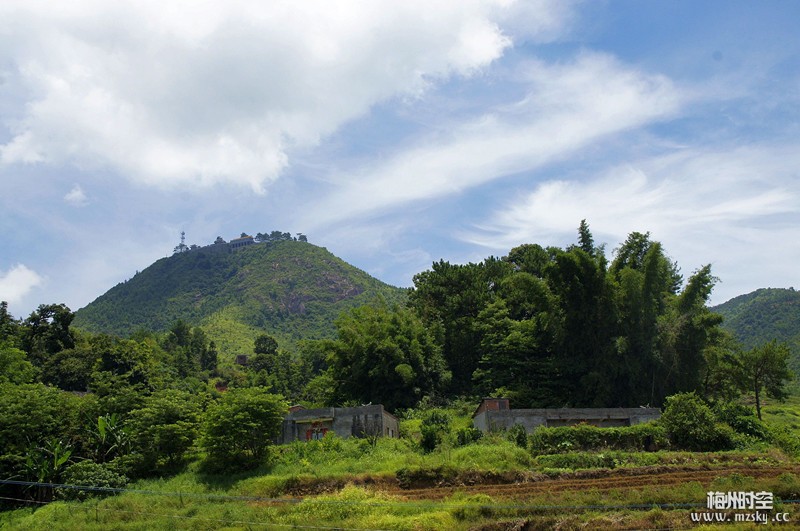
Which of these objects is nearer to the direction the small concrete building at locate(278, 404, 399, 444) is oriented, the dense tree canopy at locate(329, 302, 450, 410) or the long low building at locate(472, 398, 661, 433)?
the long low building

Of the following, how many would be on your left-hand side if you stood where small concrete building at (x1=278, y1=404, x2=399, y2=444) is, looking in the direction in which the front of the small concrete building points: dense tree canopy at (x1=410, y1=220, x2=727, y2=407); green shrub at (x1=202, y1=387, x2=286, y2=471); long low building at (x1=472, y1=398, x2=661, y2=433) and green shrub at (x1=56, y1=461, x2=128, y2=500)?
2

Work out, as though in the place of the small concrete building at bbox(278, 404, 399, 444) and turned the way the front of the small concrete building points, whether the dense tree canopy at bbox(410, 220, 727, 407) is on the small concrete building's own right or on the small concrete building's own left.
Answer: on the small concrete building's own left

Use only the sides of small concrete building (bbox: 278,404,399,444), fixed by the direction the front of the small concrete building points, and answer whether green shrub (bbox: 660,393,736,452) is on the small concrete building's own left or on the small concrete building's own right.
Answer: on the small concrete building's own left

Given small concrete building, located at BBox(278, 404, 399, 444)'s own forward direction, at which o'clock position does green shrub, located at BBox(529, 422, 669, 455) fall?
The green shrub is roughly at 10 o'clock from the small concrete building.

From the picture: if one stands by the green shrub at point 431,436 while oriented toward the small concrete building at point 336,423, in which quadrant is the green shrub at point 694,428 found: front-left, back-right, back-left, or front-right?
back-right

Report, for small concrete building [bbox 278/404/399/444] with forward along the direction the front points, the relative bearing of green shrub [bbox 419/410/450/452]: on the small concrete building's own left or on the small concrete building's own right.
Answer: on the small concrete building's own left

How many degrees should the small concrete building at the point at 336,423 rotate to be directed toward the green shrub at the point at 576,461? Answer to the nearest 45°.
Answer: approximately 45° to its left

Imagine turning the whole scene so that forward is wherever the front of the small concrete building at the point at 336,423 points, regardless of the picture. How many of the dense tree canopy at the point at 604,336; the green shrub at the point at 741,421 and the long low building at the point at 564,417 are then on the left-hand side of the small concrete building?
3

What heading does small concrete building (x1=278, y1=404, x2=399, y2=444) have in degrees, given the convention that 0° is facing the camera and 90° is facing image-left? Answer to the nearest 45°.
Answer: approximately 0°
